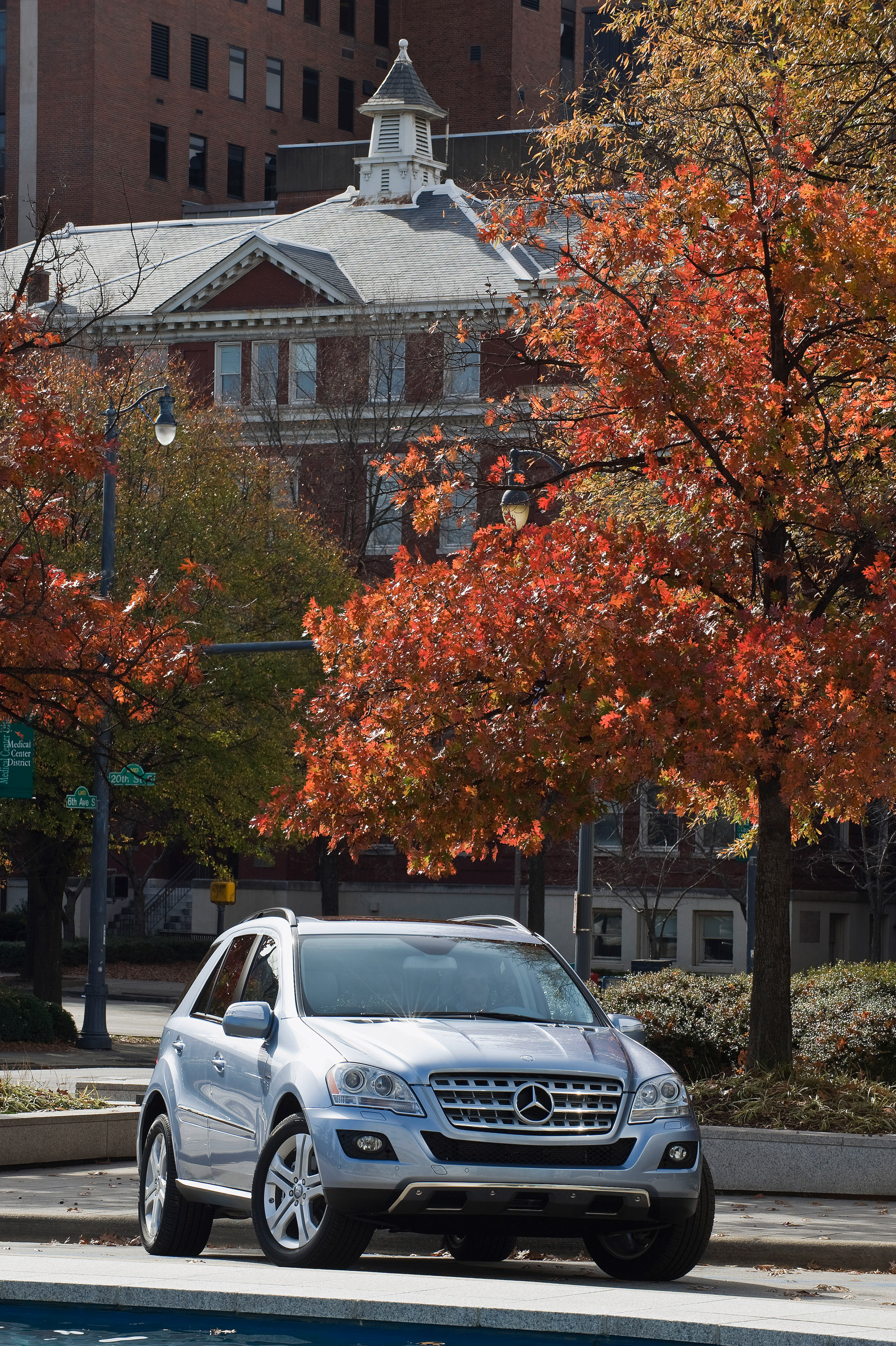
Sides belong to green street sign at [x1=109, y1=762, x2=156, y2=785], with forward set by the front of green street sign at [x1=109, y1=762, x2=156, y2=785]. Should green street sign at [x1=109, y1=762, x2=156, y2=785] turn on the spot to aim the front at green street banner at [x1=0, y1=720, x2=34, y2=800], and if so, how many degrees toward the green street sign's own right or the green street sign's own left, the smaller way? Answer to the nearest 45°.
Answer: approximately 45° to the green street sign's own right

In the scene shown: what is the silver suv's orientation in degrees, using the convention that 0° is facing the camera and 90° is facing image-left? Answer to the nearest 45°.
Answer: approximately 315°

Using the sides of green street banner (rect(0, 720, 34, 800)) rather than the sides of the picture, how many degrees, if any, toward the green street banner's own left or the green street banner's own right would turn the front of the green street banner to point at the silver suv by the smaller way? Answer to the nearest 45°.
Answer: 0° — it already faces it

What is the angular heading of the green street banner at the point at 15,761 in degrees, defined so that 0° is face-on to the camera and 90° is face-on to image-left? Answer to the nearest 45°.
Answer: approximately 0°

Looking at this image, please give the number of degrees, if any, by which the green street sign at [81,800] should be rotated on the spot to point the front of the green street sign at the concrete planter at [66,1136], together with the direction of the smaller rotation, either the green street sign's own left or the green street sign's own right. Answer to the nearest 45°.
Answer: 0° — it already faces it
